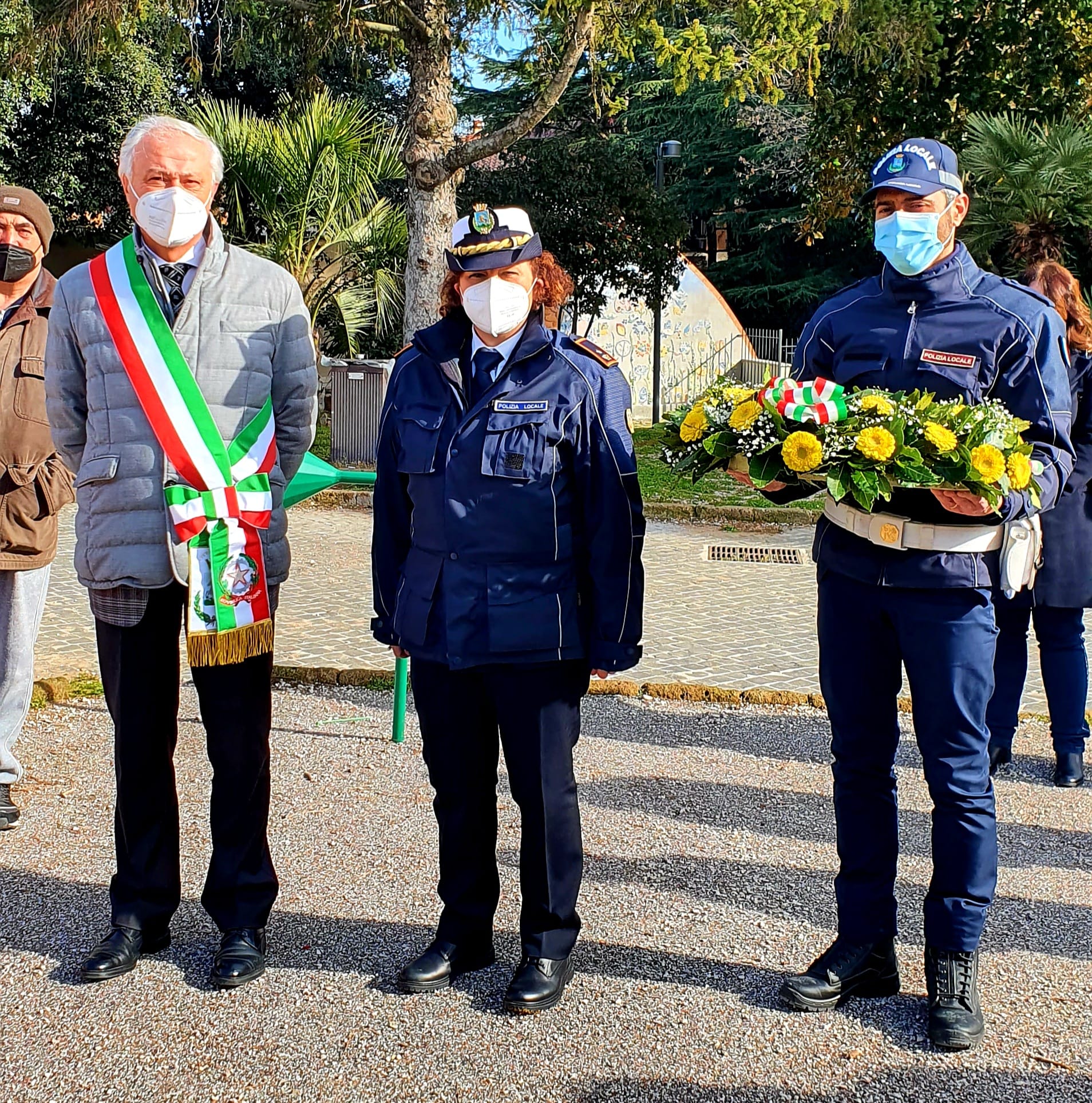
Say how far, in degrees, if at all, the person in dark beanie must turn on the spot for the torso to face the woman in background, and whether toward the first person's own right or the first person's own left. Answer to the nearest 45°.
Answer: approximately 135° to the first person's own left

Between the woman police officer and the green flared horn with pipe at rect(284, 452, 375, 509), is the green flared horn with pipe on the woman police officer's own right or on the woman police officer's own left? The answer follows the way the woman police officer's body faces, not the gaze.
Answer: on the woman police officer's own right

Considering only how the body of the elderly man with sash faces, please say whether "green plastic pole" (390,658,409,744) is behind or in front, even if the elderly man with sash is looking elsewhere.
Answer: behind

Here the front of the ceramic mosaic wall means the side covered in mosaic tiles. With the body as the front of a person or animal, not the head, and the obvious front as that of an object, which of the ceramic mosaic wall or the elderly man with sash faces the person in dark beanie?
the ceramic mosaic wall

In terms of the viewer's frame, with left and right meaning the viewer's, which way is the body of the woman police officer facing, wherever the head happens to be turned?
facing the viewer and to the left of the viewer

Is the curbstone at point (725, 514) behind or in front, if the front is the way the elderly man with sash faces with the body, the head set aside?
behind

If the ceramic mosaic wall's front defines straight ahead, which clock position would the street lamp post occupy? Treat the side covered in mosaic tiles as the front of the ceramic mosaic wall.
The street lamp post is roughly at 12 o'clock from the ceramic mosaic wall.

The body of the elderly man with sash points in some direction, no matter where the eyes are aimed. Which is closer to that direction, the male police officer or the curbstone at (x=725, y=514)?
the male police officer

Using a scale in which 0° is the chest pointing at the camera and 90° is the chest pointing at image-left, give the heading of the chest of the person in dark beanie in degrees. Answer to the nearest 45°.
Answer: approximately 45°

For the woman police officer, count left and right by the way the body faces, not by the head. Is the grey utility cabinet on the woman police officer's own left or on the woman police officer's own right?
on the woman police officer's own right

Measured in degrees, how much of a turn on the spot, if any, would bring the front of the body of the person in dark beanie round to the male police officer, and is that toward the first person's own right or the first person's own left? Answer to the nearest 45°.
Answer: approximately 90° to the first person's own left

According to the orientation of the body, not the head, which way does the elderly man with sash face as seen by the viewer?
toward the camera

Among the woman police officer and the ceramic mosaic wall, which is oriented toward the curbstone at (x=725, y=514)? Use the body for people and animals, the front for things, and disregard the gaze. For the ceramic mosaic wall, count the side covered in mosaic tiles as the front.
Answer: the ceramic mosaic wall

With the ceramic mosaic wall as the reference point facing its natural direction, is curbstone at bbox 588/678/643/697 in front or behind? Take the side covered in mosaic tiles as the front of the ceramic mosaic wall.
in front

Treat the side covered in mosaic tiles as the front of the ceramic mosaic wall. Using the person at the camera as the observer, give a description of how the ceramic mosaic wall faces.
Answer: facing the viewer

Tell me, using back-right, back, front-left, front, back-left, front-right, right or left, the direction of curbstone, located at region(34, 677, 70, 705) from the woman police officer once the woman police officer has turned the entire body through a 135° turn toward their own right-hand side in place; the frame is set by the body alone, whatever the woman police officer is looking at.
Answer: front-left

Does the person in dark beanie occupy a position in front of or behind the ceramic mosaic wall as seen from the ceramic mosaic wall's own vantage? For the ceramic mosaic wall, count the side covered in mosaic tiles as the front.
in front

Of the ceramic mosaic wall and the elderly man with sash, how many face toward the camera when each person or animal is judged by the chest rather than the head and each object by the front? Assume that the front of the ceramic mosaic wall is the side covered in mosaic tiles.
2
